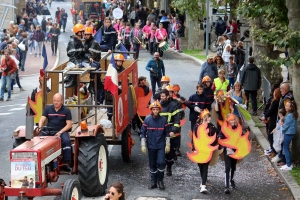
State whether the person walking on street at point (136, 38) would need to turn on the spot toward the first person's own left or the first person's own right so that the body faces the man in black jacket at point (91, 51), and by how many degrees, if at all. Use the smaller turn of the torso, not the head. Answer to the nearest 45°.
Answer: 0° — they already face them

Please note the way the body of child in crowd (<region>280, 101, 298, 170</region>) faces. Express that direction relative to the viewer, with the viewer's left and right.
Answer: facing to the left of the viewer

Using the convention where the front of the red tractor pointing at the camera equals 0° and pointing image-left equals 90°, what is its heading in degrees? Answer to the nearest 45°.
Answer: approximately 45°

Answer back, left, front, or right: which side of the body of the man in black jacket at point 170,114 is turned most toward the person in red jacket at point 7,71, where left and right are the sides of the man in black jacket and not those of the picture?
right

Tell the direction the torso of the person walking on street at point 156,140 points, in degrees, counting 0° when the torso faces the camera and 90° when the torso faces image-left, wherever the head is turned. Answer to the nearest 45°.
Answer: approximately 0°

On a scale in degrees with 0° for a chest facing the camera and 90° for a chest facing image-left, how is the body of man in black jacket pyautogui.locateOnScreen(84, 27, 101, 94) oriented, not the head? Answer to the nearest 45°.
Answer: approximately 45°

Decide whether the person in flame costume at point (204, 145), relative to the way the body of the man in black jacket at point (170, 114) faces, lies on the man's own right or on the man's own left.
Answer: on the man's own left

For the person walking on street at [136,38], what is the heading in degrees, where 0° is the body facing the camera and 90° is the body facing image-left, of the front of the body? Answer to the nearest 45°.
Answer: approximately 0°

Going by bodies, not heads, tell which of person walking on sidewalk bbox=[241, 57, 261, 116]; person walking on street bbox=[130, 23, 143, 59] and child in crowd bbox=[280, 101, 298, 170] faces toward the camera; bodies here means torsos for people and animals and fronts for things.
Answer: person walking on street bbox=[130, 23, 143, 59]

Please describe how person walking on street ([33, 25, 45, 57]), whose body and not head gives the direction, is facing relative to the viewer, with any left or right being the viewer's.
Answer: facing the viewer
